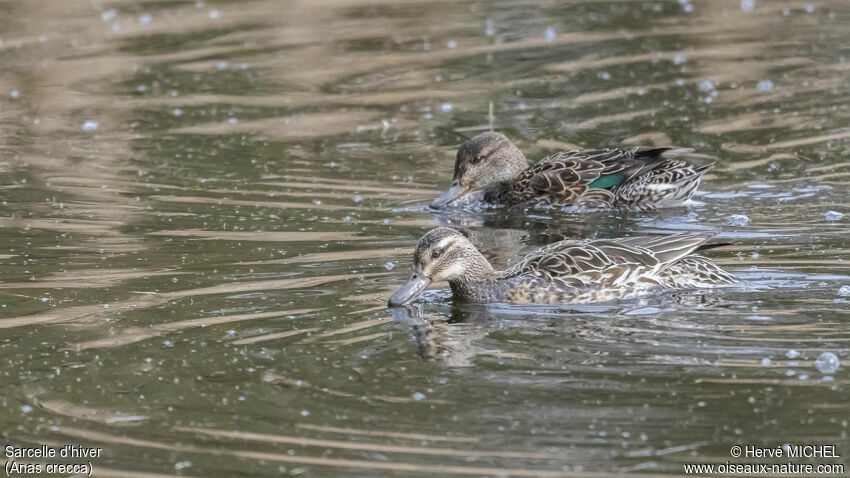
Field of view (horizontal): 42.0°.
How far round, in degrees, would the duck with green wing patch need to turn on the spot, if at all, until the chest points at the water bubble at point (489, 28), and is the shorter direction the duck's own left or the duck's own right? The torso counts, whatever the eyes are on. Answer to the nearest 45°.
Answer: approximately 90° to the duck's own right

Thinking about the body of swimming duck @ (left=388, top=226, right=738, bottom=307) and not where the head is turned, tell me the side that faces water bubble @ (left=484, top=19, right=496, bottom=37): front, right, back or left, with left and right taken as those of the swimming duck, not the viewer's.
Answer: right

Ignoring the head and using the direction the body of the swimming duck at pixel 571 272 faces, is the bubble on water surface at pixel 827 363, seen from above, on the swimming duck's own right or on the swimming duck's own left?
on the swimming duck's own left

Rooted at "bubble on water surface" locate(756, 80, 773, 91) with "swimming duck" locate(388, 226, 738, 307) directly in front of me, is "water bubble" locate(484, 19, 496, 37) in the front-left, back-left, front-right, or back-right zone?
back-right

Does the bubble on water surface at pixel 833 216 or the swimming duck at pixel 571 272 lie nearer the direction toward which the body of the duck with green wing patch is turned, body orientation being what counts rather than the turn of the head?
the swimming duck

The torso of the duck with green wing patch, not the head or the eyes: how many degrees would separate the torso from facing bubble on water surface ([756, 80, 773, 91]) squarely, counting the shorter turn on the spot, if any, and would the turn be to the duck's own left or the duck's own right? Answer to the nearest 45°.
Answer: approximately 135° to the duck's own right

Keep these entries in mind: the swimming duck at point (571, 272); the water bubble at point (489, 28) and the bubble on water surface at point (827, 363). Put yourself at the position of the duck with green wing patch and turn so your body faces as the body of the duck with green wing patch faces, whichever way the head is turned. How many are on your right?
1

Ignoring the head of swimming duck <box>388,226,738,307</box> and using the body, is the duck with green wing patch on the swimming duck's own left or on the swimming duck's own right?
on the swimming duck's own right

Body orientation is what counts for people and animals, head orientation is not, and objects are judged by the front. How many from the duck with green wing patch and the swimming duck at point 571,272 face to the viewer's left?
2

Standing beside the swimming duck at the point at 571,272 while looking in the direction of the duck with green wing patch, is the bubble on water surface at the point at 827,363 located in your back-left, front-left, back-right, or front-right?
back-right

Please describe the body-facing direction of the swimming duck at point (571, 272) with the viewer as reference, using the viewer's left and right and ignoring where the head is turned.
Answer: facing to the left of the viewer

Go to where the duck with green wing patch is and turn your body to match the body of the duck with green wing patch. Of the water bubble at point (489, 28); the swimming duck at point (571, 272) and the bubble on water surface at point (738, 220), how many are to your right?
1

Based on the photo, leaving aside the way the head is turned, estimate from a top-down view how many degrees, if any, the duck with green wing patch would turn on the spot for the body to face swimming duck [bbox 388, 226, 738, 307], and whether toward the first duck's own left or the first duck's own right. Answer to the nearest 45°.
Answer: approximately 90° to the first duck's own left

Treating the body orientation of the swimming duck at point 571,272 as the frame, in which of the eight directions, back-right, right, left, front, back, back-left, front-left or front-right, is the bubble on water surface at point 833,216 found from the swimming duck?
back-right

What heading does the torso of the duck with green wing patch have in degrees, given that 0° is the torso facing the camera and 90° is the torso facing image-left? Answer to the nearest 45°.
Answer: approximately 90°
